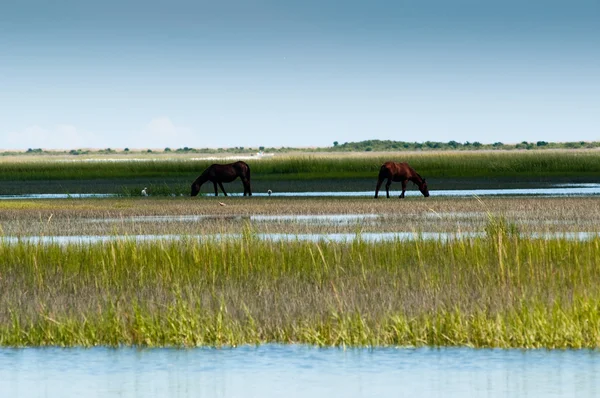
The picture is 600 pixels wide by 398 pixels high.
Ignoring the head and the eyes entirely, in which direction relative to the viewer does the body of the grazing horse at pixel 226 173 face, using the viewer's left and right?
facing to the left of the viewer

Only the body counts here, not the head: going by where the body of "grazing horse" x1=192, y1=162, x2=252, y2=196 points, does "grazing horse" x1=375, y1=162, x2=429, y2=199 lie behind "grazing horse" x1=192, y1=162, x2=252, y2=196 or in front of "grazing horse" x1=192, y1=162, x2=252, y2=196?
behind
